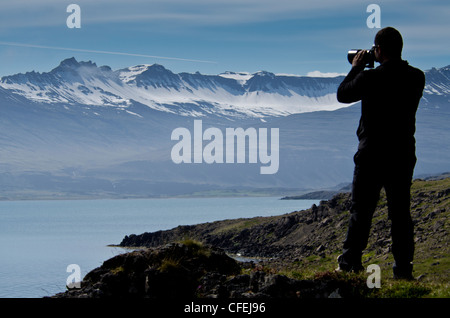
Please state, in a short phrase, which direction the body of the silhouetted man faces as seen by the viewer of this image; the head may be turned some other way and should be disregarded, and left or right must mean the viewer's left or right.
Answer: facing away from the viewer and to the left of the viewer

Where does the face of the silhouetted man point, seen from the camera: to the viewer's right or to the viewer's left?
to the viewer's left
